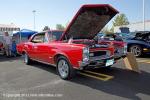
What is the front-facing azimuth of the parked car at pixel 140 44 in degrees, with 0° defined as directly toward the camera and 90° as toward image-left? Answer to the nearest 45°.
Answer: approximately 315°

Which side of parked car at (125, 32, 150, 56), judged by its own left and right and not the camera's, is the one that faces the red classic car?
right

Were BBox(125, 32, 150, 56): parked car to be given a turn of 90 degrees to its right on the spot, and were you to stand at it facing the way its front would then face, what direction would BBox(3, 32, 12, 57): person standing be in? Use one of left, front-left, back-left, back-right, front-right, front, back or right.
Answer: front-right

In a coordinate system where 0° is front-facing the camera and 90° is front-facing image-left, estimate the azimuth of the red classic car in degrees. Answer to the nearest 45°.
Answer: approximately 315°

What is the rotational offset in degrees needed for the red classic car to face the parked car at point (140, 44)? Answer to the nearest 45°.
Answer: approximately 90° to its left
